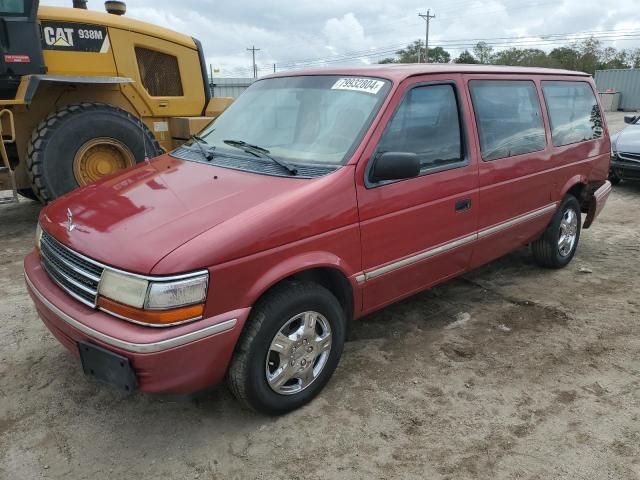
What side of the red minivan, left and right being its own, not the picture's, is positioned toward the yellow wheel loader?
right

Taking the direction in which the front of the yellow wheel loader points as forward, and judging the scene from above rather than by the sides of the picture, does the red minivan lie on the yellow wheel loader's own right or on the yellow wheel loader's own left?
on the yellow wheel loader's own left

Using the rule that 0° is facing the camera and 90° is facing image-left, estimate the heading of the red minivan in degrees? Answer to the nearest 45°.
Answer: approximately 45°

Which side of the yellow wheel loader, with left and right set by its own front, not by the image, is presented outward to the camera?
left
